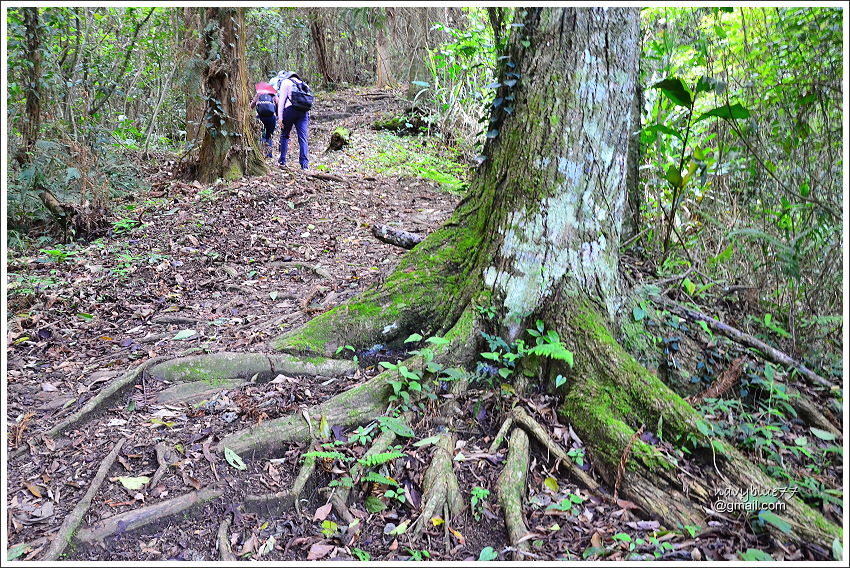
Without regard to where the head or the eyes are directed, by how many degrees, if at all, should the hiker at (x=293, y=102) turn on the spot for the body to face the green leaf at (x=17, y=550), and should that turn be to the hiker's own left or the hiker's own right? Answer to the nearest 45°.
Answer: approximately 135° to the hiker's own left

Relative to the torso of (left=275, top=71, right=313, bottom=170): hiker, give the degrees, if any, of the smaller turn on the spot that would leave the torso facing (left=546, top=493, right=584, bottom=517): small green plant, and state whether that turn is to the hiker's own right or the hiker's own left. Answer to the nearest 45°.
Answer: approximately 135° to the hiker's own left

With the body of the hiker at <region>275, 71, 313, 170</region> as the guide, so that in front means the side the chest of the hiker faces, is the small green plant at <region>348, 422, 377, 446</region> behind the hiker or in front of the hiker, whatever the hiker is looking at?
behind

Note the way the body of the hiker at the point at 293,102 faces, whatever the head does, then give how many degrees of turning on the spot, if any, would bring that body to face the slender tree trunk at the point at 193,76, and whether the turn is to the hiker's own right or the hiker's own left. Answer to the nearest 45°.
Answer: approximately 45° to the hiker's own left

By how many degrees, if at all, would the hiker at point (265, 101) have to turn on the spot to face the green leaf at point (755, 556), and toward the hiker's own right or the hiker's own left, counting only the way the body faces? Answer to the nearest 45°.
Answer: approximately 180°

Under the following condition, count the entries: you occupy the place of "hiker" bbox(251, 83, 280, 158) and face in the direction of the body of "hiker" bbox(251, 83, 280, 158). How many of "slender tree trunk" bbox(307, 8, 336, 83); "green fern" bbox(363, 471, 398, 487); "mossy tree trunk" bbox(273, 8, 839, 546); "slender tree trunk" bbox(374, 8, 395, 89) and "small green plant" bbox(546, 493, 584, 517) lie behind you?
3

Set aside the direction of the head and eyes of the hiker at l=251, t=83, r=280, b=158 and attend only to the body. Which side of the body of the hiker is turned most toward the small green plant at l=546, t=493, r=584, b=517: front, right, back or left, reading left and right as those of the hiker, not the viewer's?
back

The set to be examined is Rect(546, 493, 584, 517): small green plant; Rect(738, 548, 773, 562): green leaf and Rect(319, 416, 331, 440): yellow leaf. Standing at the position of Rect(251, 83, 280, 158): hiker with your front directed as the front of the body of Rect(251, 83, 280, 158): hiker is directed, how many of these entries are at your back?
3

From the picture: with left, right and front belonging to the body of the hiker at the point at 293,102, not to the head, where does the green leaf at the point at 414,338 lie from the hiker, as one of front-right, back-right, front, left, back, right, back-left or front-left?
back-left

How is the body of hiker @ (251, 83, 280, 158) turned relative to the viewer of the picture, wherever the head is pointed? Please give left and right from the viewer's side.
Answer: facing away from the viewer

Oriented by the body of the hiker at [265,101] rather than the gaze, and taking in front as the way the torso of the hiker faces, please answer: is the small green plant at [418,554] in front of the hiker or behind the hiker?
behind

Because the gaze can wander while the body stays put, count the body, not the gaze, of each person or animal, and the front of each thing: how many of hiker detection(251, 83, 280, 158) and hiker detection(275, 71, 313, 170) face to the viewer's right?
0

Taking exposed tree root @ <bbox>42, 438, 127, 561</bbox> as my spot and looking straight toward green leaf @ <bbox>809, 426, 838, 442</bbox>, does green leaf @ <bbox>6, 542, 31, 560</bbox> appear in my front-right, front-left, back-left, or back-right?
back-right

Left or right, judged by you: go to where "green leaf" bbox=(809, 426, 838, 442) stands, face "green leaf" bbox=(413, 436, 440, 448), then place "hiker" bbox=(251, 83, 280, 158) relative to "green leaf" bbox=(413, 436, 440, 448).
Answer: right

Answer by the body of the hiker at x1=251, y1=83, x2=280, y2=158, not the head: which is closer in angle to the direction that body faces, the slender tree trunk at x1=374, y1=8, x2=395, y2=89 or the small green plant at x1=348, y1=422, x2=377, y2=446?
the slender tree trunk

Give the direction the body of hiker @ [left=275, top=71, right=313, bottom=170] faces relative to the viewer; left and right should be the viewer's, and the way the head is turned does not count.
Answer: facing away from the viewer and to the left of the viewer

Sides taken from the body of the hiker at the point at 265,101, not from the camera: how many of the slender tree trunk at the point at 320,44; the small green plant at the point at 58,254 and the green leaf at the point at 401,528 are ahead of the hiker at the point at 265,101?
1
